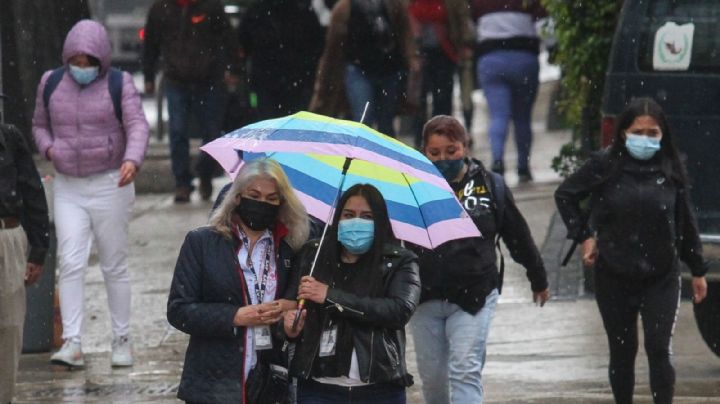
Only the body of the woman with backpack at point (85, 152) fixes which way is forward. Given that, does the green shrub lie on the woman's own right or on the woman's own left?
on the woman's own left

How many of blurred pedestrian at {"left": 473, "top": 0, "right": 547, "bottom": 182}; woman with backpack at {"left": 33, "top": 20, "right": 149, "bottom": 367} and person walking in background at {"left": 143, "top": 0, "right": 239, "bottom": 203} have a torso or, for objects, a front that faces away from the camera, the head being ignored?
1

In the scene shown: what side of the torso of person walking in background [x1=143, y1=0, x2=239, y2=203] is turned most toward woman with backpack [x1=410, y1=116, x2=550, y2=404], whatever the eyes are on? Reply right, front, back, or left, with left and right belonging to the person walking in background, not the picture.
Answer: front

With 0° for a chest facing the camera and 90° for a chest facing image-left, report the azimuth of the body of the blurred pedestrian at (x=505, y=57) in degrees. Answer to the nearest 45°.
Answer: approximately 180°
